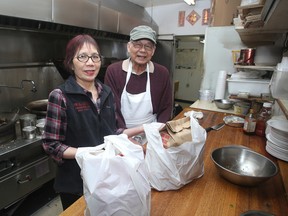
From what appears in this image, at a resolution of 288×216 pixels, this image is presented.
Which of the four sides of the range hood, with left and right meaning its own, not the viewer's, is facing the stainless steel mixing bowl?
front

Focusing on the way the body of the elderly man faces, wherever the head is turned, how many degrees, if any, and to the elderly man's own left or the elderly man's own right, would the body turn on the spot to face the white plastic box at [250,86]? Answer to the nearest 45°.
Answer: approximately 135° to the elderly man's own left

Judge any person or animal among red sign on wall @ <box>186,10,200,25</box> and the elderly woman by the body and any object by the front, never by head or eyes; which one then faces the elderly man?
the red sign on wall

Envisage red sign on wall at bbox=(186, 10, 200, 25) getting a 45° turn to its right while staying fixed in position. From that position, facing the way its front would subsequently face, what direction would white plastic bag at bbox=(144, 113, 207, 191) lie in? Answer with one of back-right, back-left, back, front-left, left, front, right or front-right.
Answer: front-left

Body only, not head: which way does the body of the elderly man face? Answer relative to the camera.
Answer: toward the camera

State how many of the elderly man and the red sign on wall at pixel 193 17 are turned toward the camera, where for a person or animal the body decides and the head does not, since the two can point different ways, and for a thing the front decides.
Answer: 2

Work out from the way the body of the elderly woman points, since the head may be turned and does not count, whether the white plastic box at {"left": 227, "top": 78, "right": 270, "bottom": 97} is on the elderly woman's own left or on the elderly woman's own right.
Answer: on the elderly woman's own left

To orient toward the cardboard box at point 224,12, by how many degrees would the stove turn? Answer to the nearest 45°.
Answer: approximately 45° to its left

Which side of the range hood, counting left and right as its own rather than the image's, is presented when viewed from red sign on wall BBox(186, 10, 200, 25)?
left
